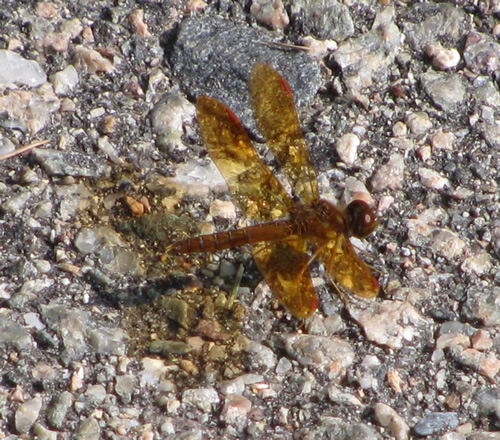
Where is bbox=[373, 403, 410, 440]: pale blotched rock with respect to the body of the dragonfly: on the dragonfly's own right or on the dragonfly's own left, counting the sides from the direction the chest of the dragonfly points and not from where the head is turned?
on the dragonfly's own right

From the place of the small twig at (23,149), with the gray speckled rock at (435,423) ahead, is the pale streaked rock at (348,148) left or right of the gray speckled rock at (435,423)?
left

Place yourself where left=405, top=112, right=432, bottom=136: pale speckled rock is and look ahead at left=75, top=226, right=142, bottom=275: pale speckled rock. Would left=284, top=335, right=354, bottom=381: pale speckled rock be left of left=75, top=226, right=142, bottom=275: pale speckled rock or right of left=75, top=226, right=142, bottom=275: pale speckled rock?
left

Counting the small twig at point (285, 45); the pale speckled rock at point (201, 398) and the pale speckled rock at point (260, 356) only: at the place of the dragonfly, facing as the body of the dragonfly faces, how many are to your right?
2

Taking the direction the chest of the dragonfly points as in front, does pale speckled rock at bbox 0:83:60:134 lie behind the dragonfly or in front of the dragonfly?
behind

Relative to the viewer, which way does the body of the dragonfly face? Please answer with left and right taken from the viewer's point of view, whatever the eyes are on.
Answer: facing to the right of the viewer

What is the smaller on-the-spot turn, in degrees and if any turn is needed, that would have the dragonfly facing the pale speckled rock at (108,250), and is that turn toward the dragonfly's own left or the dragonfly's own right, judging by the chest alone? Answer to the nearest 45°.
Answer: approximately 135° to the dragonfly's own right

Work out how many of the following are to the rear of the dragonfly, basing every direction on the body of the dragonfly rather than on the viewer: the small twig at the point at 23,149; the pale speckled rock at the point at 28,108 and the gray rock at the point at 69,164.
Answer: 3

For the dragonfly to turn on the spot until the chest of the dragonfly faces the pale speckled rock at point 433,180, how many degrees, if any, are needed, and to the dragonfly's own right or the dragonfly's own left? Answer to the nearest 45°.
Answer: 0° — it already faces it

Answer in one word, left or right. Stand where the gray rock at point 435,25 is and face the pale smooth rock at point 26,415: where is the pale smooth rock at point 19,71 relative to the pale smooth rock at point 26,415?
right

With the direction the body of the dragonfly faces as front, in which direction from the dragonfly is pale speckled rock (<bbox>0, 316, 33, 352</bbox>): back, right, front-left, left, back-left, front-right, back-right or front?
back-right

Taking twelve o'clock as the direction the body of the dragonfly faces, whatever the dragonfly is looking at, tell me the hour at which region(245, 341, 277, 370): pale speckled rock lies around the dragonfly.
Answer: The pale speckled rock is roughly at 3 o'clock from the dragonfly.
